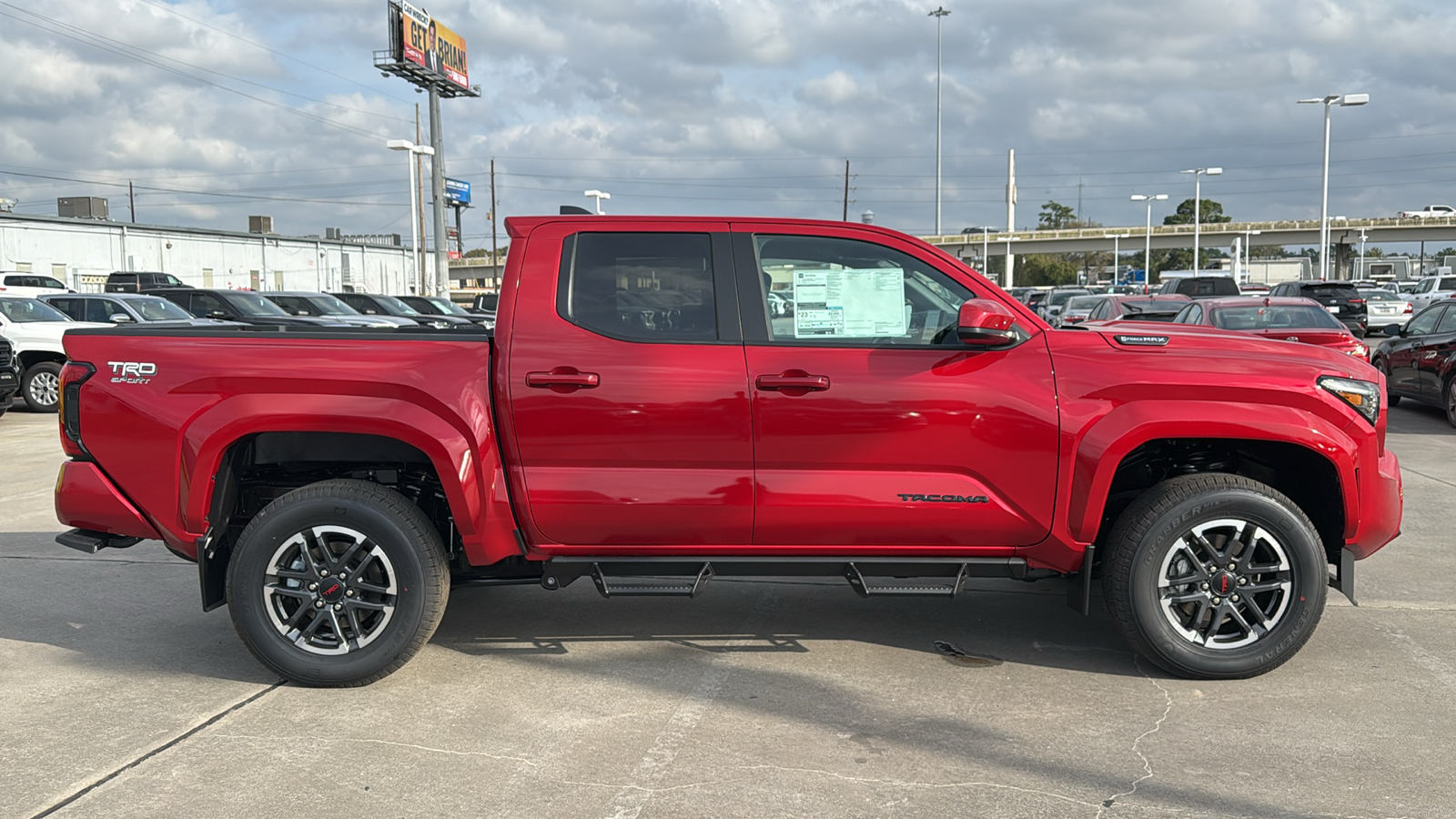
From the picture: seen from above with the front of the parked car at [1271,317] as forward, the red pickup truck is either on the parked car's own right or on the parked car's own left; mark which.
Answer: on the parked car's own left

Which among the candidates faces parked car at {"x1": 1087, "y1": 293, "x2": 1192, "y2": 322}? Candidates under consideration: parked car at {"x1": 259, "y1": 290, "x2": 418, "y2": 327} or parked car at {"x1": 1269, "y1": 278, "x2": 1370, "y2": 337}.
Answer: parked car at {"x1": 259, "y1": 290, "x2": 418, "y2": 327}

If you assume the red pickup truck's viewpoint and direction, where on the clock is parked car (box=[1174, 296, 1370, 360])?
The parked car is roughly at 10 o'clock from the red pickup truck.

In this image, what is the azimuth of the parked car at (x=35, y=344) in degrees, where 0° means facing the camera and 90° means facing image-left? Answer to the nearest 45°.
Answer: approximately 315°

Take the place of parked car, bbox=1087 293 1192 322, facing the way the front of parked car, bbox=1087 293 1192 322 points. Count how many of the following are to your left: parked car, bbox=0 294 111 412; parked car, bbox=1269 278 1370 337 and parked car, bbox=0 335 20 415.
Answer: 2

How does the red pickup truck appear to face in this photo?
to the viewer's right

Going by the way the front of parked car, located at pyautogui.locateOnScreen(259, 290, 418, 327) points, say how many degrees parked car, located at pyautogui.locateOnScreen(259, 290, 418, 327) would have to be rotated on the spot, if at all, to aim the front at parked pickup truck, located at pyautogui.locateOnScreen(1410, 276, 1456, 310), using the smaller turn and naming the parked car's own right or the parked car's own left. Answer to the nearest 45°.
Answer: approximately 45° to the parked car's own left

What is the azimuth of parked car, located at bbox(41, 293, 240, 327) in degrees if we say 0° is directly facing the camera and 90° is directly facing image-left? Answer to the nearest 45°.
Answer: approximately 315°

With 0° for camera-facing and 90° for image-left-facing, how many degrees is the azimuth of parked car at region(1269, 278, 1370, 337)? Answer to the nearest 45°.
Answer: approximately 135°

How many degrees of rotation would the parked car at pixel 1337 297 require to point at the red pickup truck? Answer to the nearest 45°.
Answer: approximately 135° to its left

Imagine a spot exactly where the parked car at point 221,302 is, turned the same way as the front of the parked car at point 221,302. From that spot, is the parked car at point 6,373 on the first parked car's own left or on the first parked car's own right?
on the first parked car's own right

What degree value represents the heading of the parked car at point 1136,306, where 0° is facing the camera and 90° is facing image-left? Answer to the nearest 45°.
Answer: approximately 135°

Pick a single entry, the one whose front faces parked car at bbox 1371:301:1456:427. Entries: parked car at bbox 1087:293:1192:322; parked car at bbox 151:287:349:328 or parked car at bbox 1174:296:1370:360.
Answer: parked car at bbox 151:287:349:328

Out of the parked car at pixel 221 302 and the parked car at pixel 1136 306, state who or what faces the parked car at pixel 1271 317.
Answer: the parked car at pixel 221 302
